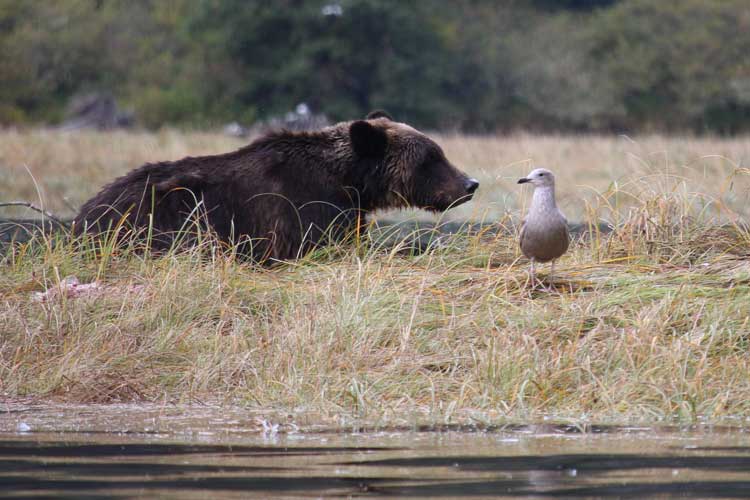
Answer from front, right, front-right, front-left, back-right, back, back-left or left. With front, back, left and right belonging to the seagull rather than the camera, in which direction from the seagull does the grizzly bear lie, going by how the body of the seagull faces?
back-right

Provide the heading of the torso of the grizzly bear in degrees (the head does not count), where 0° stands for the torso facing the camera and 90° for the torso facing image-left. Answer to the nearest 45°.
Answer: approximately 270°

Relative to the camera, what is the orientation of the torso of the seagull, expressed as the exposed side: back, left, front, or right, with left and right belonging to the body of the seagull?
front

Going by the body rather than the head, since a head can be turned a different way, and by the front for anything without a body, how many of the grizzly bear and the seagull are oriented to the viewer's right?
1

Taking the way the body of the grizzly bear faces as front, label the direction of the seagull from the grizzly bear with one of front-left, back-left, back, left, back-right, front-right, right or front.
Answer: front-right
